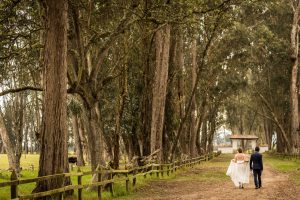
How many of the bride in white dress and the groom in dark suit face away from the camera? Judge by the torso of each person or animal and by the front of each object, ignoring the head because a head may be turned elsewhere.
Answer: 2

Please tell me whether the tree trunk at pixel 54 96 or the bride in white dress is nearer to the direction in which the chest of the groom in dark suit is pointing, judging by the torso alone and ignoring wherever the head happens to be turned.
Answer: the bride in white dress

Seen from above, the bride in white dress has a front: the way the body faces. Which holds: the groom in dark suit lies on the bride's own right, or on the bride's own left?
on the bride's own right

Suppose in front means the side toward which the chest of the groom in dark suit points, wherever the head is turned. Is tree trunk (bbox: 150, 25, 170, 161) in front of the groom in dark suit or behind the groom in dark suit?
in front

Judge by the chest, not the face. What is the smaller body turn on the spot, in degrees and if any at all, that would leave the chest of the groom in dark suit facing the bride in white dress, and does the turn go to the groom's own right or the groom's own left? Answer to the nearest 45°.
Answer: approximately 90° to the groom's own left

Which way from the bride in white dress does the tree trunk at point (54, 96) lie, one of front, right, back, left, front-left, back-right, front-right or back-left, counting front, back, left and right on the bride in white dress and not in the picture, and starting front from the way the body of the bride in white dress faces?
back-left

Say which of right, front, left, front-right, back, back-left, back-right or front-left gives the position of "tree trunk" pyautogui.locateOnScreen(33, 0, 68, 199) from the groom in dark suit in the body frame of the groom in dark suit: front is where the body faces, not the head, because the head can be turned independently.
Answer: back-left

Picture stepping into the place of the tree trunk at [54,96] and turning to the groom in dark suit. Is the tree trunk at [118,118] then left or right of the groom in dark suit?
left

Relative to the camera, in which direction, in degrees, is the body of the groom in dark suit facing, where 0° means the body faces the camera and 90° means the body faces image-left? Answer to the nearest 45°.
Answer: approximately 180°

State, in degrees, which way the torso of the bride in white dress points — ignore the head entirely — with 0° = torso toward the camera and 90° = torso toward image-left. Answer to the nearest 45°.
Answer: approximately 180°
